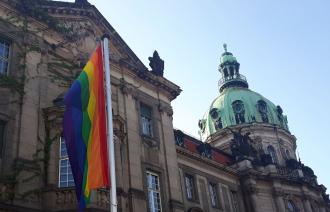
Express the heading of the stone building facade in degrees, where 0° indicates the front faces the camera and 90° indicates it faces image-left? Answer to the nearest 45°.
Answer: approximately 315°

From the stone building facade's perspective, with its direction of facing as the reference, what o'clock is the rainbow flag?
The rainbow flag is roughly at 1 o'clock from the stone building facade.
